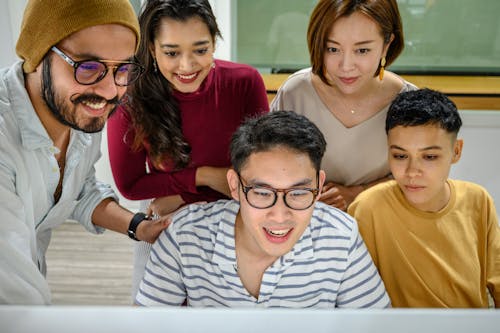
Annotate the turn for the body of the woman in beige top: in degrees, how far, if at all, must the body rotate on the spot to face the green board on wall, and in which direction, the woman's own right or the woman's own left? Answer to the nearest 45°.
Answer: approximately 180°

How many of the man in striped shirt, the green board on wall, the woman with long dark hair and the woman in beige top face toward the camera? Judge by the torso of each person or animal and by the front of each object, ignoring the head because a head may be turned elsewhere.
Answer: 4

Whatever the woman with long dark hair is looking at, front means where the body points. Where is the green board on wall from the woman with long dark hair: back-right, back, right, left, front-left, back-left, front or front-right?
back-left

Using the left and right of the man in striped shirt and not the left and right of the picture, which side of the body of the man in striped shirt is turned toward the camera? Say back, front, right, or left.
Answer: front

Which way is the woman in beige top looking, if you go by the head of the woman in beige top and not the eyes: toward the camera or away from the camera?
toward the camera

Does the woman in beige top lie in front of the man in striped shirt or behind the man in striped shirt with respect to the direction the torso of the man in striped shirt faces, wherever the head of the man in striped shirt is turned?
behind

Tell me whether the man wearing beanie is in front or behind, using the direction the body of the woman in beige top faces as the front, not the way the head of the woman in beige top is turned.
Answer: in front

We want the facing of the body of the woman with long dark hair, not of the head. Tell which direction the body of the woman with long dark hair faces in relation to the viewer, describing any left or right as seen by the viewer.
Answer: facing the viewer

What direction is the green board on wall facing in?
toward the camera

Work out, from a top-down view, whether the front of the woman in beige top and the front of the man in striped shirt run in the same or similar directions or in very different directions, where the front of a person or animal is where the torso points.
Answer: same or similar directions

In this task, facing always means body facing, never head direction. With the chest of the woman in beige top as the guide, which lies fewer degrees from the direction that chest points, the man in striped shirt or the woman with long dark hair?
the man in striped shirt

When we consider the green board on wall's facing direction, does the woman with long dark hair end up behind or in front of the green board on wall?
in front

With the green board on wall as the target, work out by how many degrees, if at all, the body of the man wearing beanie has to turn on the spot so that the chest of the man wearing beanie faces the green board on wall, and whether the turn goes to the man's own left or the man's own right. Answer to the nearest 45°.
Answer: approximately 90° to the man's own left
